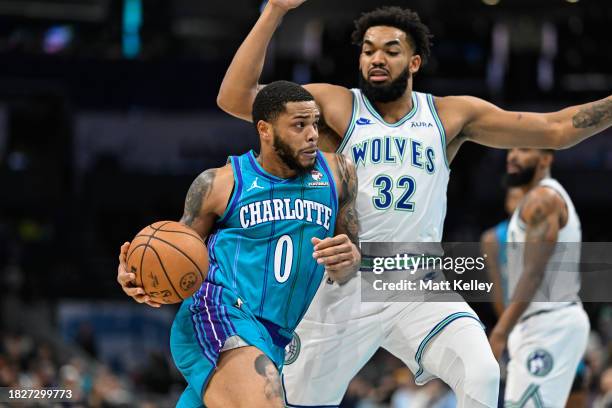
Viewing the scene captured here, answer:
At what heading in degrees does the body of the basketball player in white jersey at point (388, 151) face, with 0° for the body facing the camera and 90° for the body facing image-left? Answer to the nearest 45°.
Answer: approximately 0°

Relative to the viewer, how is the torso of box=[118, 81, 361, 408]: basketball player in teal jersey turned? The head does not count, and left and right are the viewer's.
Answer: facing the viewer and to the right of the viewer

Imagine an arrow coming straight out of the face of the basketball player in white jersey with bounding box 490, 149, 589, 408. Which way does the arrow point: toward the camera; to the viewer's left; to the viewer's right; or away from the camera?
to the viewer's left

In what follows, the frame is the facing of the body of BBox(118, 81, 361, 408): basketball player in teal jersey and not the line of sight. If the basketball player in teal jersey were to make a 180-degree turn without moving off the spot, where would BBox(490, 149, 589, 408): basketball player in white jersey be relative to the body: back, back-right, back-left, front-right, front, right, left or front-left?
right

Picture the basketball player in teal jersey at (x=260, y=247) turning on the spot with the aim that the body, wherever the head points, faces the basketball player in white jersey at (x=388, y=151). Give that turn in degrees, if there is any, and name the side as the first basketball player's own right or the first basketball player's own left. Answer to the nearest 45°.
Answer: approximately 90° to the first basketball player's own left

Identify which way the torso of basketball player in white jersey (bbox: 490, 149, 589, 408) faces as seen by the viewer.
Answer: to the viewer's left

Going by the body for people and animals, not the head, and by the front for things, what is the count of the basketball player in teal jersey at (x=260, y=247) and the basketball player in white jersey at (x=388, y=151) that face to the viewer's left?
0

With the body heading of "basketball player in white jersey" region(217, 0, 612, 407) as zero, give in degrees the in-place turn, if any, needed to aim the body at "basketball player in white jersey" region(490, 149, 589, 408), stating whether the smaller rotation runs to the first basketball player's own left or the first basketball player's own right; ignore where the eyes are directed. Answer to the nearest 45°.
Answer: approximately 135° to the first basketball player's own left
